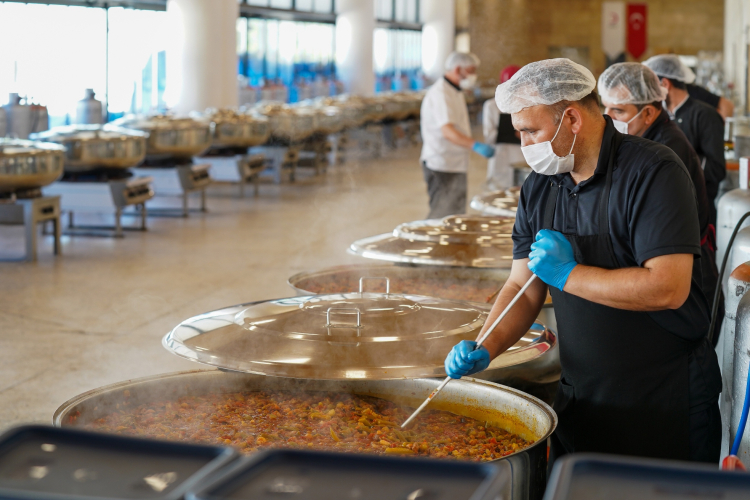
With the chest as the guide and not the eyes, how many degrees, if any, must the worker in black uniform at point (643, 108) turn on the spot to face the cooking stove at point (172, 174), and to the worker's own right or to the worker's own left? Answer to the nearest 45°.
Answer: approximately 90° to the worker's own right

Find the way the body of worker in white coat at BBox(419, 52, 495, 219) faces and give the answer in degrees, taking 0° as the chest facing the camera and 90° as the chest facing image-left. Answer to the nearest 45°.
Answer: approximately 270°

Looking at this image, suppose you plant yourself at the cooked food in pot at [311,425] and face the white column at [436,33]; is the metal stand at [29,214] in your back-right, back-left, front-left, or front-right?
front-left

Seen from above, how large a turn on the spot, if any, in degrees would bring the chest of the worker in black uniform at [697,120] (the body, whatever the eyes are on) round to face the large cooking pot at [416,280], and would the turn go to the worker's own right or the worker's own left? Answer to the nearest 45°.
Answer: approximately 45° to the worker's own left

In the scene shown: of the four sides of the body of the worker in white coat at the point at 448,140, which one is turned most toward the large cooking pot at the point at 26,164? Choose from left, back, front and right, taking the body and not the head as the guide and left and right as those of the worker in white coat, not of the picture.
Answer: back

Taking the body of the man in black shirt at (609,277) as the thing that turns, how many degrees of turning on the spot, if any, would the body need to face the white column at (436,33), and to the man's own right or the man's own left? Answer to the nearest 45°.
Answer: approximately 135° to the man's own right

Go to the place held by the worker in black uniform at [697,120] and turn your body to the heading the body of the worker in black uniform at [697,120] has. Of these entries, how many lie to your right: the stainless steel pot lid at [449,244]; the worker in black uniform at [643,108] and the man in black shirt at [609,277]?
0

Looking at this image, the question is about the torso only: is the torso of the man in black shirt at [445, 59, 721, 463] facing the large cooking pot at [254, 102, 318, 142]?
no

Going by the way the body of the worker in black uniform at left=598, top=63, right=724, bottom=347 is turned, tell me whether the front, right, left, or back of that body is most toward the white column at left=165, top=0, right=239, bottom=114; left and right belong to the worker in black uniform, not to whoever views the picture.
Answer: right

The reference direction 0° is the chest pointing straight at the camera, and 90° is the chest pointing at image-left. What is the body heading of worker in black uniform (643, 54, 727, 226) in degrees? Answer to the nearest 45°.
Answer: approximately 90°

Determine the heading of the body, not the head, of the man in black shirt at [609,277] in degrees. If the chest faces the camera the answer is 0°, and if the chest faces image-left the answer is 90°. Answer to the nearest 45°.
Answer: approximately 45°

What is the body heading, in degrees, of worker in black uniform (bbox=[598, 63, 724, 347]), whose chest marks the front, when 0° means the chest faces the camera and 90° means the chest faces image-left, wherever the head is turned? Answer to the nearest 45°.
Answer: approximately 45°

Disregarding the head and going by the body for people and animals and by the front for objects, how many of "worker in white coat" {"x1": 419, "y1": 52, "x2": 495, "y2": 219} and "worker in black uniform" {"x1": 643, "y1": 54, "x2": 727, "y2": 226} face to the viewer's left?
1

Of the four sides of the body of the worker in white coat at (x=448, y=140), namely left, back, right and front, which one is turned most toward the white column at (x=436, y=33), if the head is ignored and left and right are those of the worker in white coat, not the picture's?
left

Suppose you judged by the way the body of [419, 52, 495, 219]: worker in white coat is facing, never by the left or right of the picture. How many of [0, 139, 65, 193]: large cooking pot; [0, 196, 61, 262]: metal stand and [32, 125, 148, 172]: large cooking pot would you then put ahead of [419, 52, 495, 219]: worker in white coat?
0
